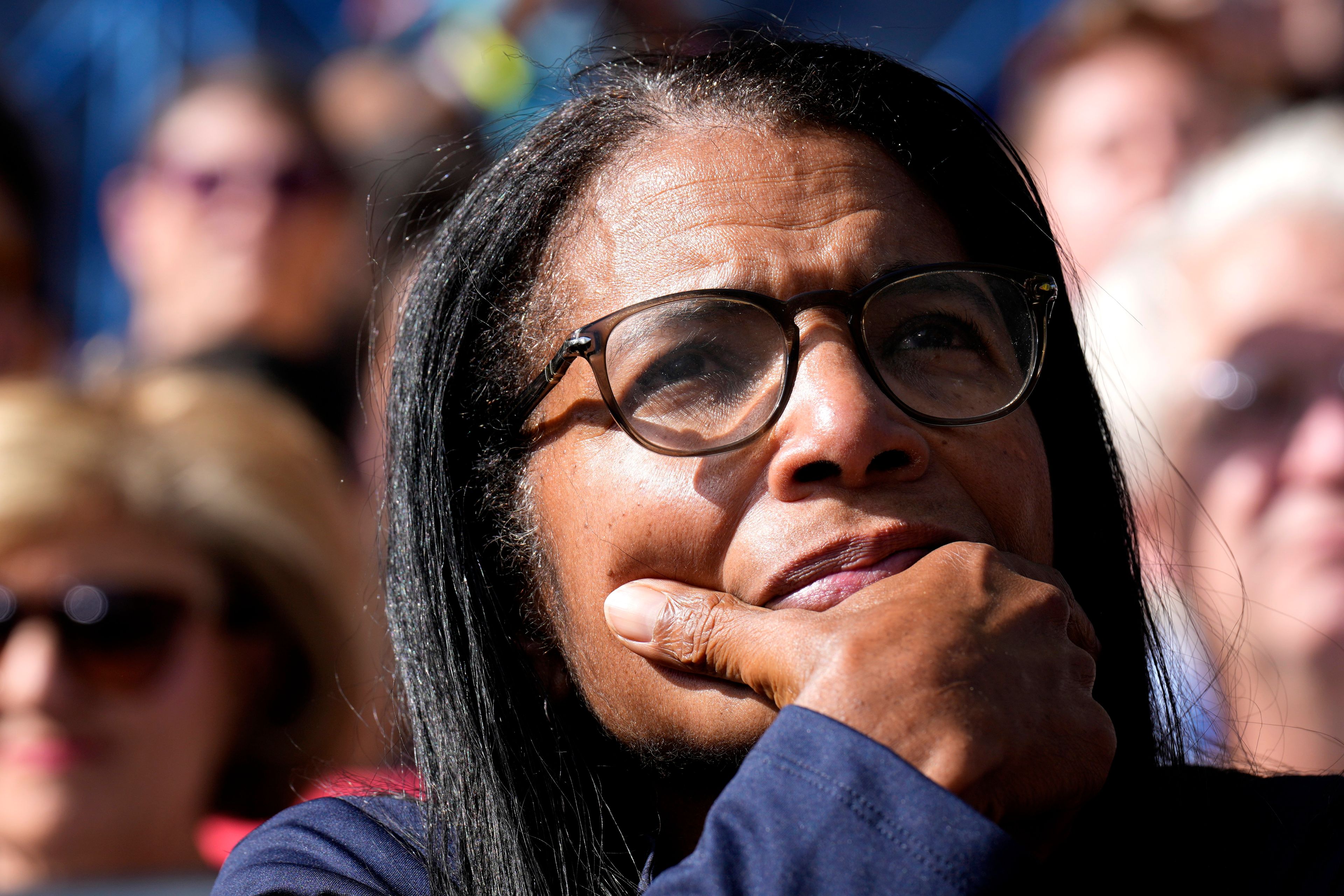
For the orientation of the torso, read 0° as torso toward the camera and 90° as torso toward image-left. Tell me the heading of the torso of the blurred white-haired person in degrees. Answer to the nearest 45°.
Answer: approximately 0°

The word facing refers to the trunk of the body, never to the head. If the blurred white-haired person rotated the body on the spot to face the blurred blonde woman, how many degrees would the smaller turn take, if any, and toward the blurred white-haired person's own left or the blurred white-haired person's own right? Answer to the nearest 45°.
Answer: approximately 45° to the blurred white-haired person's own right

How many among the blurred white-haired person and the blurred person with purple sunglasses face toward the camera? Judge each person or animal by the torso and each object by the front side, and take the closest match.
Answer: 2

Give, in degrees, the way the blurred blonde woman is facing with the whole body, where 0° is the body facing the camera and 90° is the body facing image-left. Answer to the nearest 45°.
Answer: approximately 45°

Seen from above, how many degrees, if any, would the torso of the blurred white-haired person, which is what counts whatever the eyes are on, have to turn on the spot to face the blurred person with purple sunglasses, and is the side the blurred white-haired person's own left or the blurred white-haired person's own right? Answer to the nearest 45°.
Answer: approximately 90° to the blurred white-haired person's own right

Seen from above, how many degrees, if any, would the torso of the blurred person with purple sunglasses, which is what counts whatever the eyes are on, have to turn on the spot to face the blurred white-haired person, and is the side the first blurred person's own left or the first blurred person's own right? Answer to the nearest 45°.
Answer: approximately 45° to the first blurred person's own left

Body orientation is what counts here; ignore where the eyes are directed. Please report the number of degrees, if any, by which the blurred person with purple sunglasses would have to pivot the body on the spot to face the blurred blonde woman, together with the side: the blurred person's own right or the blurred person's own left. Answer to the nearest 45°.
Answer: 0° — they already face them

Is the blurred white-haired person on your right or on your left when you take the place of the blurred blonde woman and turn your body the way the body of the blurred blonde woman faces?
on your left
